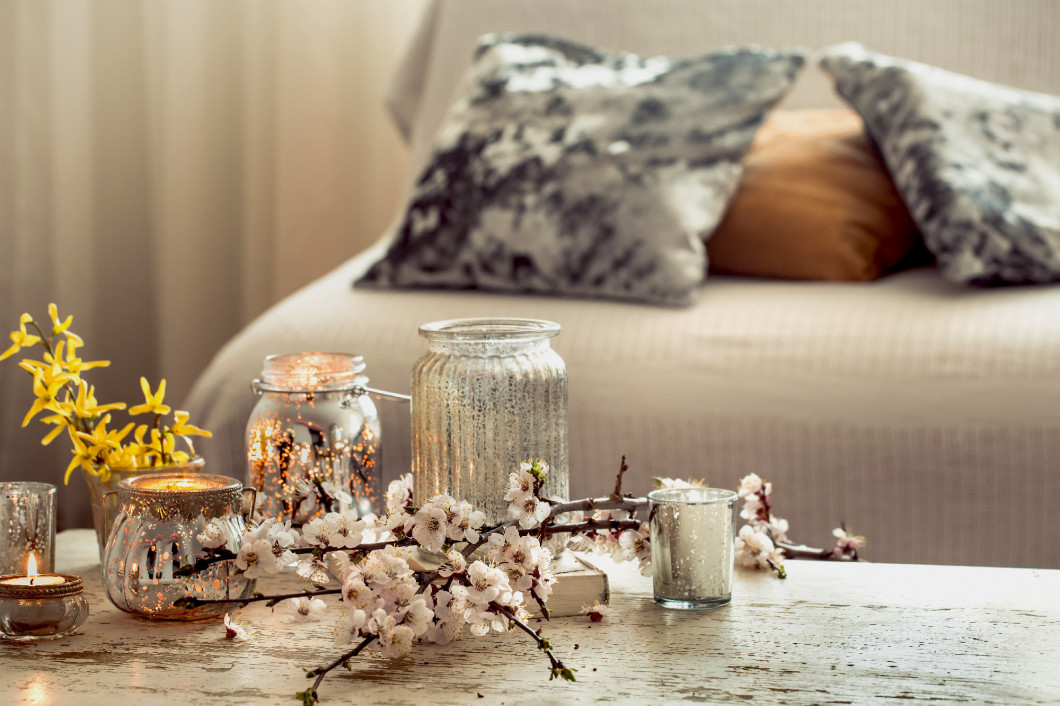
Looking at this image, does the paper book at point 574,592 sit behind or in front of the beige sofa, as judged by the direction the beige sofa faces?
in front

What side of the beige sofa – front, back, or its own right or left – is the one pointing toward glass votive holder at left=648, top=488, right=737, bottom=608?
front

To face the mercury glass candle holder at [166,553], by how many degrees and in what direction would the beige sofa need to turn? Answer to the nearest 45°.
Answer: approximately 45° to its right

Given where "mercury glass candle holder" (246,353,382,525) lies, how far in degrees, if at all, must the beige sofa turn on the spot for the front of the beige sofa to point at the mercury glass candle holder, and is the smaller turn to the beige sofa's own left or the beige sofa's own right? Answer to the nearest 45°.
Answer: approximately 45° to the beige sofa's own right

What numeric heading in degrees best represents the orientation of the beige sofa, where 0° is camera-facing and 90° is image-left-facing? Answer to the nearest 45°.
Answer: approximately 0°

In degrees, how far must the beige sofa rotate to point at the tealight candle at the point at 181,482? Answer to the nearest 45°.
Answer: approximately 45° to its right

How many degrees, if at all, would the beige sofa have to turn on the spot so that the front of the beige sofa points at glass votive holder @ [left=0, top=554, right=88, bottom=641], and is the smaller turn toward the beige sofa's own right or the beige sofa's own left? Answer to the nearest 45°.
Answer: approximately 45° to the beige sofa's own right
